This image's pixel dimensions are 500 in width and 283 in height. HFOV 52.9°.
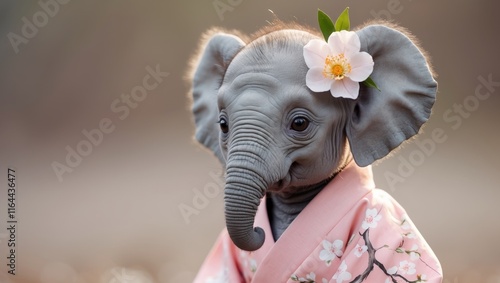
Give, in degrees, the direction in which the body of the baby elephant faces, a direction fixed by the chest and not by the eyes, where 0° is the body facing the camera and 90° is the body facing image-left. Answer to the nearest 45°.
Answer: approximately 45°
